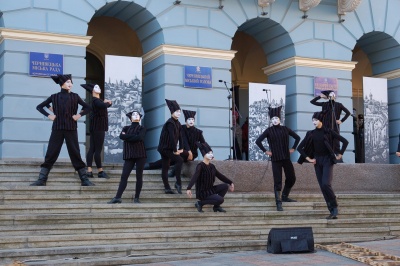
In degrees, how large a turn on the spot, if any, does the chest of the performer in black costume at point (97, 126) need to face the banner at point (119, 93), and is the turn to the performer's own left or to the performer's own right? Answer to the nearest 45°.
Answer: approximately 90° to the performer's own left

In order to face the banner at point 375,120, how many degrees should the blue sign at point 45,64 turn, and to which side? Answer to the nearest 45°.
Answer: approximately 90° to its left

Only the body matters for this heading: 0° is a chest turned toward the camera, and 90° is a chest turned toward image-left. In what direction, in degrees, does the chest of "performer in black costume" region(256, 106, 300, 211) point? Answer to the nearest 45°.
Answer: approximately 0°

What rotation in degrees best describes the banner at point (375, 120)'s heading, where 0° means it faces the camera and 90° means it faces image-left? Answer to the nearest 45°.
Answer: approximately 0°
